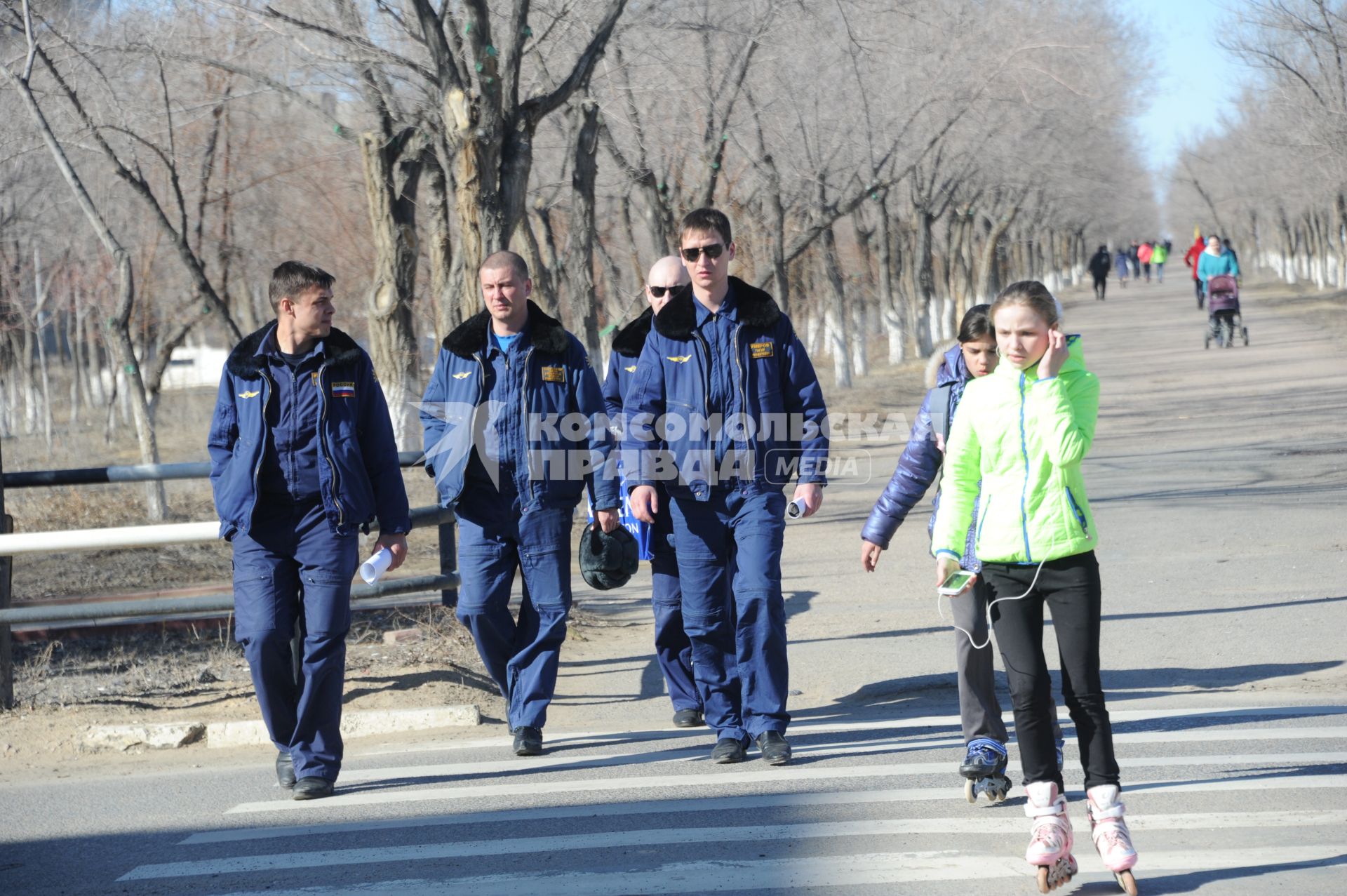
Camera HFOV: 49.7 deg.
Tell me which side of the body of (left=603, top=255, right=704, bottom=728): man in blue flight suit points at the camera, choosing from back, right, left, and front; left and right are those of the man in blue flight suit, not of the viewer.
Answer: front

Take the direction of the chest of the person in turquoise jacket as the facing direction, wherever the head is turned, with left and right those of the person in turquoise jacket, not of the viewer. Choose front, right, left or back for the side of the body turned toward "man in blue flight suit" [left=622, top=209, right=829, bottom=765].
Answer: front

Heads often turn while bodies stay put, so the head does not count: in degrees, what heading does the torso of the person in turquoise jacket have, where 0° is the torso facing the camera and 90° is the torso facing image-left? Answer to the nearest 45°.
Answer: approximately 0°

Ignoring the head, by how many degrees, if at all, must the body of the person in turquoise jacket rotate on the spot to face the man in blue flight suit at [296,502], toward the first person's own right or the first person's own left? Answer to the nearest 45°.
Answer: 0° — they already face them

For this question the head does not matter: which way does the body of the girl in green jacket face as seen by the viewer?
toward the camera

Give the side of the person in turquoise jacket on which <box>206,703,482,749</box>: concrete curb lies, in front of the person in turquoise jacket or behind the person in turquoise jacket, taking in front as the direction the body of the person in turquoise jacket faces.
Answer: in front

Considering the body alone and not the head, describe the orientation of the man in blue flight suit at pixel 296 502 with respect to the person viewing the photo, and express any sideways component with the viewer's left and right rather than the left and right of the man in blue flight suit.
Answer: facing the viewer

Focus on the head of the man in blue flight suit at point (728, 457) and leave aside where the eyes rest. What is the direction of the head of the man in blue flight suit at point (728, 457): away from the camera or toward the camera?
toward the camera

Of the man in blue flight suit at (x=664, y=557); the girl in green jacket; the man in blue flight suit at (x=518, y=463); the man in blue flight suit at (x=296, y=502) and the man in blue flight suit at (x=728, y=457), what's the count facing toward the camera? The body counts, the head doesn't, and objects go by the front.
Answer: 5

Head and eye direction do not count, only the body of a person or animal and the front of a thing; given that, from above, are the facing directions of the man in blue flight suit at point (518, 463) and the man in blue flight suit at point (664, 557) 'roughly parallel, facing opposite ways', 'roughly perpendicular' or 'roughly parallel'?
roughly parallel

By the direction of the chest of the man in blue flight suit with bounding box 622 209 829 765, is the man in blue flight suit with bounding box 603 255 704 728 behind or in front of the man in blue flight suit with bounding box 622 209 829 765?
behind

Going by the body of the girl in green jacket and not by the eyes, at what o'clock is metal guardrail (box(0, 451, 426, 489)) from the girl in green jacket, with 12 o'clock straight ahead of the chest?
The metal guardrail is roughly at 4 o'clock from the girl in green jacket.

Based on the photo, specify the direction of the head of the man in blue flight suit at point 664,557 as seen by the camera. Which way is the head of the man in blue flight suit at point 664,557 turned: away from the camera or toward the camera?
toward the camera

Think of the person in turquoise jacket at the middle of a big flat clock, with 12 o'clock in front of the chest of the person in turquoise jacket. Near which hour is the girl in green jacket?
The girl in green jacket is roughly at 12 o'clock from the person in turquoise jacket.

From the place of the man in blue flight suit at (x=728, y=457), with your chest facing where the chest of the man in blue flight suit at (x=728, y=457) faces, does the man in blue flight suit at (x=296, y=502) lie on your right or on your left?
on your right

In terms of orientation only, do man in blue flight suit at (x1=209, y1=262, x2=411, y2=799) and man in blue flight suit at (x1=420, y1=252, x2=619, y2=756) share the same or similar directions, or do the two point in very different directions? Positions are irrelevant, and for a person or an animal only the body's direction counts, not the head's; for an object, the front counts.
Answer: same or similar directions

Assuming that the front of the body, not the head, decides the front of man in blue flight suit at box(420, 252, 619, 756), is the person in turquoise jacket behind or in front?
behind
